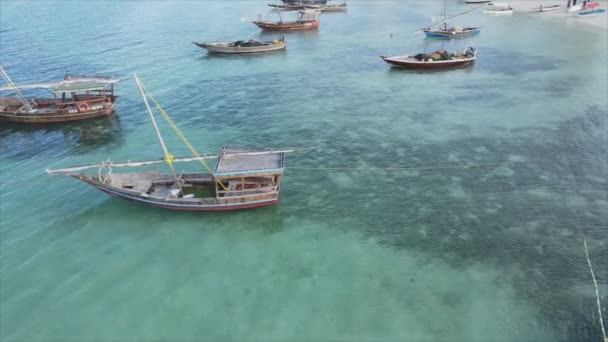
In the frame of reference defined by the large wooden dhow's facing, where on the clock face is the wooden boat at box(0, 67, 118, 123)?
The wooden boat is roughly at 2 o'clock from the large wooden dhow.

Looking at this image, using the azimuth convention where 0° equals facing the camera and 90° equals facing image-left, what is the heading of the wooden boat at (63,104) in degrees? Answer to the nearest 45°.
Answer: approximately 90°

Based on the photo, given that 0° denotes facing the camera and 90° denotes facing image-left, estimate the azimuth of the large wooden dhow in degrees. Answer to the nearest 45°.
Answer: approximately 90°

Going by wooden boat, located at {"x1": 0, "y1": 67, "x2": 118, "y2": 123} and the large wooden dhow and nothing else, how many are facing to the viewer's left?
2

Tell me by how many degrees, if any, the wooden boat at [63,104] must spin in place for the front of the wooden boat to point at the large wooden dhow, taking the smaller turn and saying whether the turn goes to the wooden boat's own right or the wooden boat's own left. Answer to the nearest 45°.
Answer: approximately 90° to the wooden boat's own left
